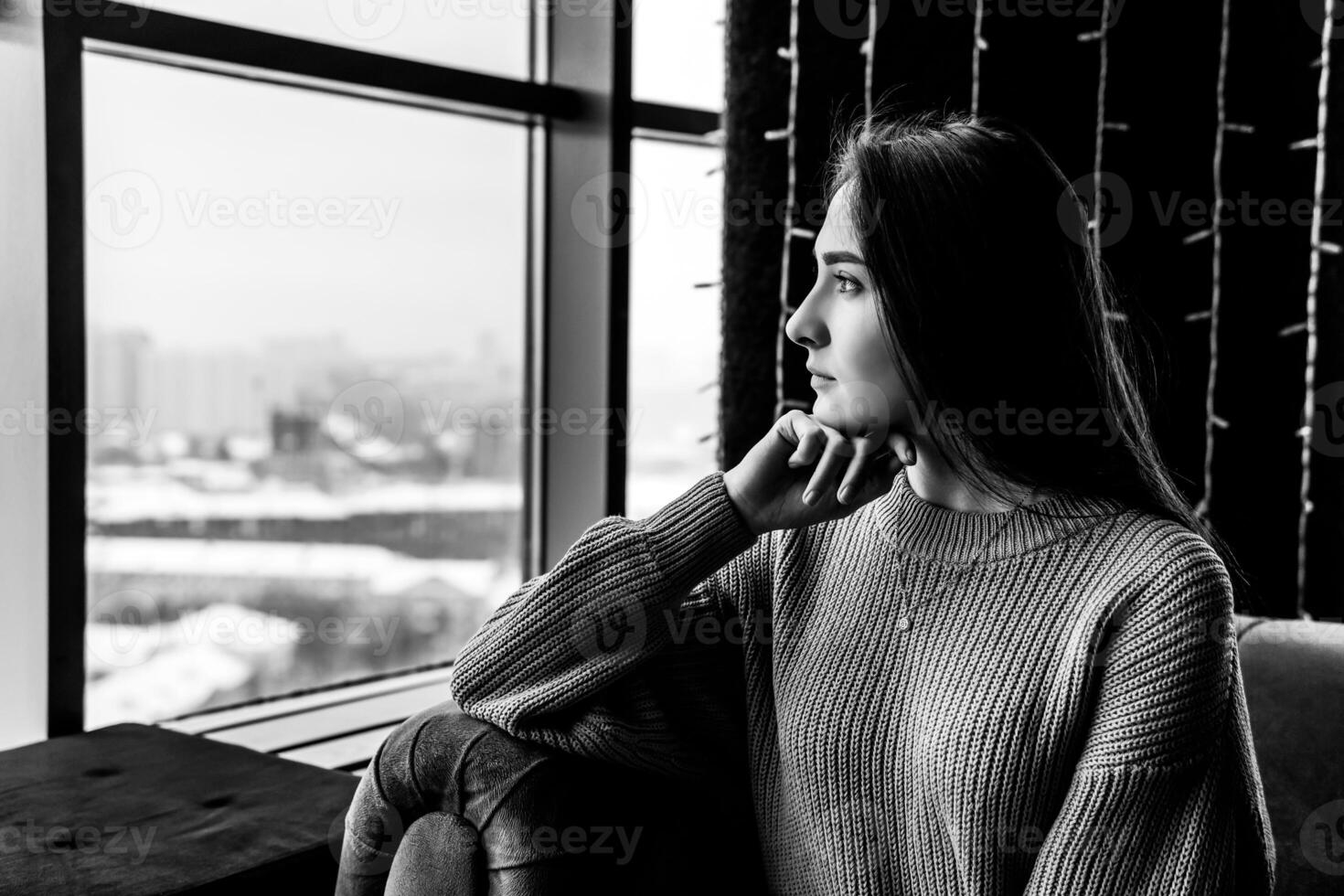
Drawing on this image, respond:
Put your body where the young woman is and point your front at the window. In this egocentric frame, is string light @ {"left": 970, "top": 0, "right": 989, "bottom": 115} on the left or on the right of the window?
right

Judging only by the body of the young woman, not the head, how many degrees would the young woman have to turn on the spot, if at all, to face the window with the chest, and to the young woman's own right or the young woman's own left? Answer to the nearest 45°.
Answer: approximately 90° to the young woman's own right

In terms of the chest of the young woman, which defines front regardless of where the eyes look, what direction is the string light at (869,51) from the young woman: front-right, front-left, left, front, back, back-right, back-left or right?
back-right

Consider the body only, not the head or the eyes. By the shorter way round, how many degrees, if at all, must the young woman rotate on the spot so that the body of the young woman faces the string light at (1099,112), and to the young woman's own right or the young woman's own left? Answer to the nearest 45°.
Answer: approximately 135° to the young woman's own right

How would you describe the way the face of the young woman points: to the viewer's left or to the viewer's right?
to the viewer's left

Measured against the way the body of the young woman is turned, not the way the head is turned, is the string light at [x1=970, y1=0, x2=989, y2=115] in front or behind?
behind

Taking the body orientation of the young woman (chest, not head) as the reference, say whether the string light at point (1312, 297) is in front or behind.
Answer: behind

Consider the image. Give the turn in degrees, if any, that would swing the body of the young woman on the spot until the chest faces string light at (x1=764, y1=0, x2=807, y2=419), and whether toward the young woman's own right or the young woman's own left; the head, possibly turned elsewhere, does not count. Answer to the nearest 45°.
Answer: approximately 135° to the young woman's own right

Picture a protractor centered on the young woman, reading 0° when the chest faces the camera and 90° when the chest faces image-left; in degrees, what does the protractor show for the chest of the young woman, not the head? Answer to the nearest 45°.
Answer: approximately 45°

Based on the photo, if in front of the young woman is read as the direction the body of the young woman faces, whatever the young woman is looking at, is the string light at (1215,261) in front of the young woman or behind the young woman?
behind
